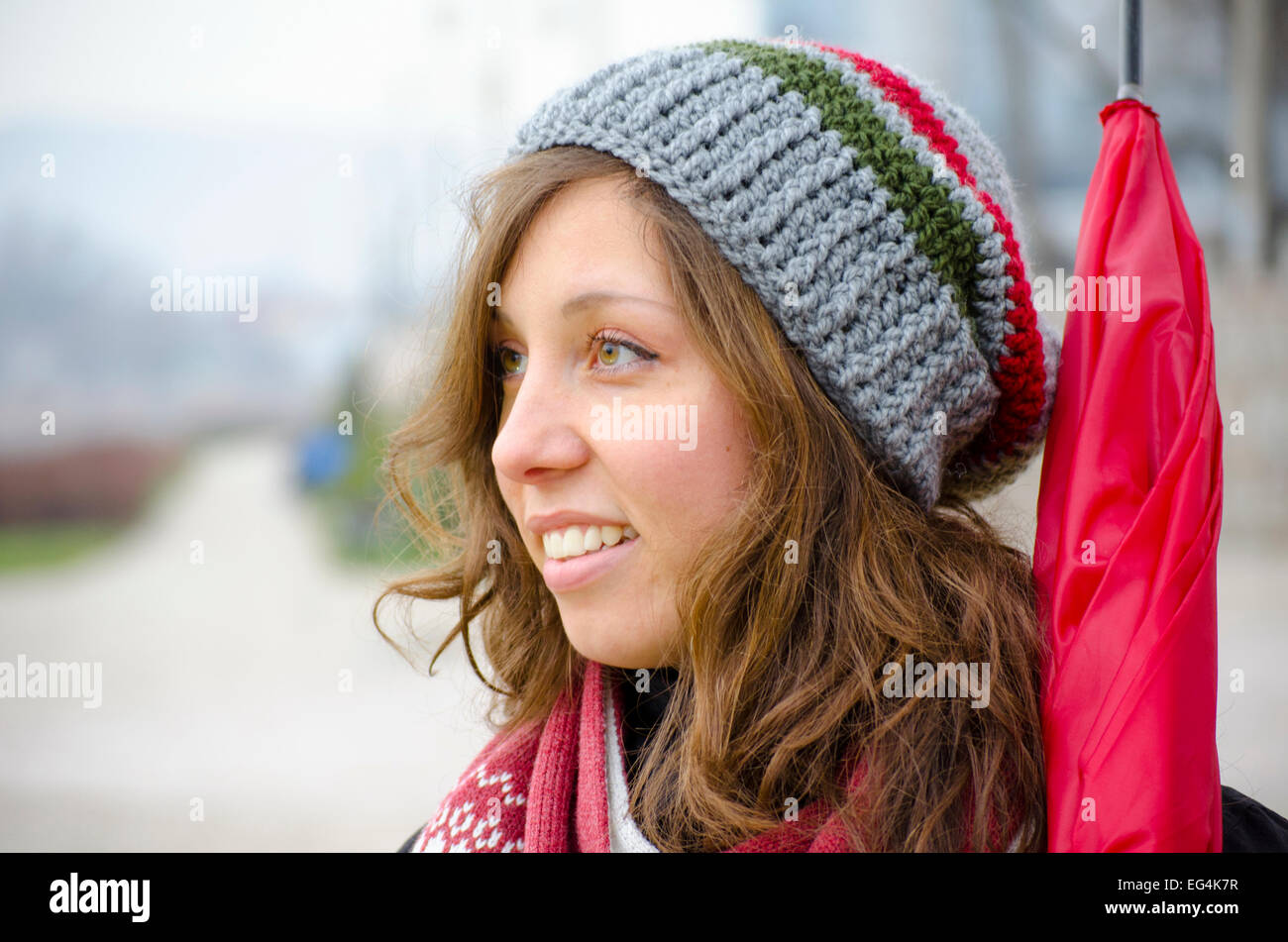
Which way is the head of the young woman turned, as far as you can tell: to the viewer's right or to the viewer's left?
to the viewer's left

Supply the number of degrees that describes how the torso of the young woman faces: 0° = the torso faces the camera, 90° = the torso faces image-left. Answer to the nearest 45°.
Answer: approximately 45°

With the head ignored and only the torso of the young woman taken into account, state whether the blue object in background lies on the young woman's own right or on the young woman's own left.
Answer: on the young woman's own right
